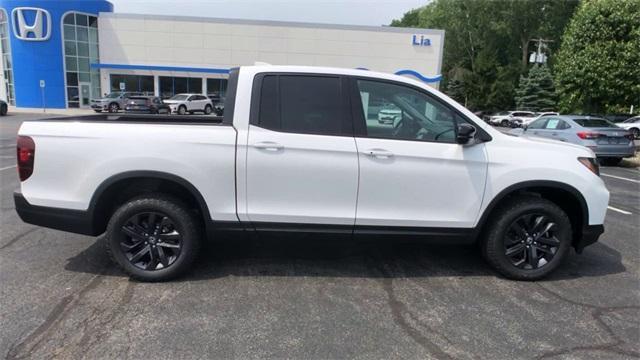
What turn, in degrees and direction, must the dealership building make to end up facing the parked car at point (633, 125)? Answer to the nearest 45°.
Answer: approximately 45° to its left

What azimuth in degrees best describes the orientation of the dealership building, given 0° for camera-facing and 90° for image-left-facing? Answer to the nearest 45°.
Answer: approximately 0°

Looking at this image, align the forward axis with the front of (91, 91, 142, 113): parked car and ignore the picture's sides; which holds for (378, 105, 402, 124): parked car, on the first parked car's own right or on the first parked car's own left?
on the first parked car's own left

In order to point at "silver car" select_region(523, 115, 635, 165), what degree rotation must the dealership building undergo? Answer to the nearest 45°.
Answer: approximately 45° to its left

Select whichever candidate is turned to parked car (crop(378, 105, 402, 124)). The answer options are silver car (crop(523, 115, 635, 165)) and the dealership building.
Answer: the dealership building

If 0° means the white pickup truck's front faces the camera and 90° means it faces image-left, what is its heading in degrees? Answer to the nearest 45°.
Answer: approximately 270°

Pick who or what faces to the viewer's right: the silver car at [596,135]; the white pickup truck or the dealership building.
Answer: the white pickup truck

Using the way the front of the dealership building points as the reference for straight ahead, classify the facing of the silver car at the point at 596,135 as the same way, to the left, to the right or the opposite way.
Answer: the opposite way

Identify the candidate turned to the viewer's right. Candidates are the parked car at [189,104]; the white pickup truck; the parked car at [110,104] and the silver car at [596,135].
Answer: the white pickup truck

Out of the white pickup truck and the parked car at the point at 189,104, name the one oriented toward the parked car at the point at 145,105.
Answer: the parked car at the point at 189,104

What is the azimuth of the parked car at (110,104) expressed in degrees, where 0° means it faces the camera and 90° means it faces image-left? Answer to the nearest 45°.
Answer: approximately 45°

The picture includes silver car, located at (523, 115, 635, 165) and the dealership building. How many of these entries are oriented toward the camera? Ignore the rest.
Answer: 1

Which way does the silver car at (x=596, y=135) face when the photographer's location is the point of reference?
facing away from the viewer and to the left of the viewer
